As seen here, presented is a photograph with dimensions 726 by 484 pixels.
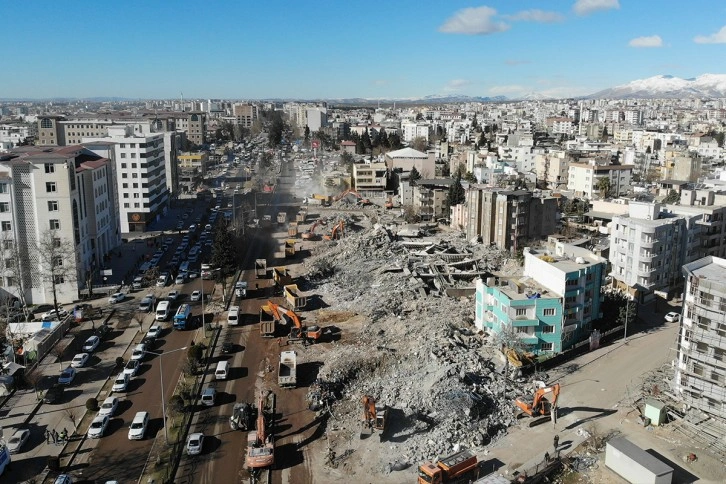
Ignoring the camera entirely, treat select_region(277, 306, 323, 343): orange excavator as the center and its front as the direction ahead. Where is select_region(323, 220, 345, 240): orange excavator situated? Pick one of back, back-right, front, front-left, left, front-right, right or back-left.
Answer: right

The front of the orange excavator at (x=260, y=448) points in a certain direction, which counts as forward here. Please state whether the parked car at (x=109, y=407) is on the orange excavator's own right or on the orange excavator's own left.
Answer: on the orange excavator's own left

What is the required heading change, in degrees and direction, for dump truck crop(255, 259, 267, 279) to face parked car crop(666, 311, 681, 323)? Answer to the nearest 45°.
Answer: approximately 90° to its right

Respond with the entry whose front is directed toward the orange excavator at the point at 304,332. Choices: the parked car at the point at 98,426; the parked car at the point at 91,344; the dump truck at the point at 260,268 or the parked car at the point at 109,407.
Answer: the dump truck

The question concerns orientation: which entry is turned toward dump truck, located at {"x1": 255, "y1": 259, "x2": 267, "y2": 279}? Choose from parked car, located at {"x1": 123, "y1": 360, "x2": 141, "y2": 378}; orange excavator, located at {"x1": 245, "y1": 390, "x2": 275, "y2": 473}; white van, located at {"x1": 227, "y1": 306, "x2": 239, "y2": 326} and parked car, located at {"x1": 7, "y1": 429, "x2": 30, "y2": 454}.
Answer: the orange excavator

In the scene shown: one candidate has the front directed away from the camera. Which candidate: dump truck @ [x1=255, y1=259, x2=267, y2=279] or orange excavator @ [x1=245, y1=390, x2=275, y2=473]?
the orange excavator

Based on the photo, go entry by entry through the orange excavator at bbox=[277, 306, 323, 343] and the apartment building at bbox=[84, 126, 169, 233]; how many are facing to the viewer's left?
1

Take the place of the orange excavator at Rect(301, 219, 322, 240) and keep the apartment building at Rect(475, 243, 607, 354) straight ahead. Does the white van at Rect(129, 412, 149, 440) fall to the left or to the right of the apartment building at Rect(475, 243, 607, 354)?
right

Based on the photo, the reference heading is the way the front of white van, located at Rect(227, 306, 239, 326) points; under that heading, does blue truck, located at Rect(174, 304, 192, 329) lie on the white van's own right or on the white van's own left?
on the white van's own left
